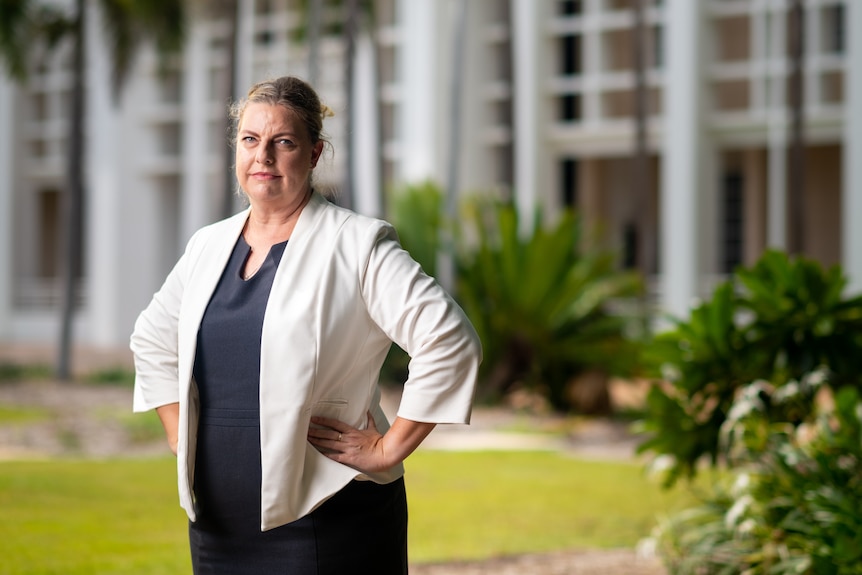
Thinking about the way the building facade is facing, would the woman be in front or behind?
in front

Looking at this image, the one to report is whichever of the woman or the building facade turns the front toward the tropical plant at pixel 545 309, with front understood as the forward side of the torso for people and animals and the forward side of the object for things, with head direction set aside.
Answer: the building facade

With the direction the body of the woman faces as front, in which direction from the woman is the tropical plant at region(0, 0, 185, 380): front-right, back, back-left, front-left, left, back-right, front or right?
back-right

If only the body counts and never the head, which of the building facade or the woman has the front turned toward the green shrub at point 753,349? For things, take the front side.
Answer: the building facade

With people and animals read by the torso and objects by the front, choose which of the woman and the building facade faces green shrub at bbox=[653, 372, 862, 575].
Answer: the building facade

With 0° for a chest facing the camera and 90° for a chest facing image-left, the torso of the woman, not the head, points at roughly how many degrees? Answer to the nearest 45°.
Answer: approximately 45°

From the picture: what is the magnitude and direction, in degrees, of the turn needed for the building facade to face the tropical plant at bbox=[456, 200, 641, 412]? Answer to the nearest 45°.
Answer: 0° — it already faces it

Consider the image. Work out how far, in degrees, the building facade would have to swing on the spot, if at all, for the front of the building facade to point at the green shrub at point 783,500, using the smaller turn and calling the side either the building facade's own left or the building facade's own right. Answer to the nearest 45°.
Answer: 0° — it already faces it

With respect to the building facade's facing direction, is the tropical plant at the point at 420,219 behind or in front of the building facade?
in front
